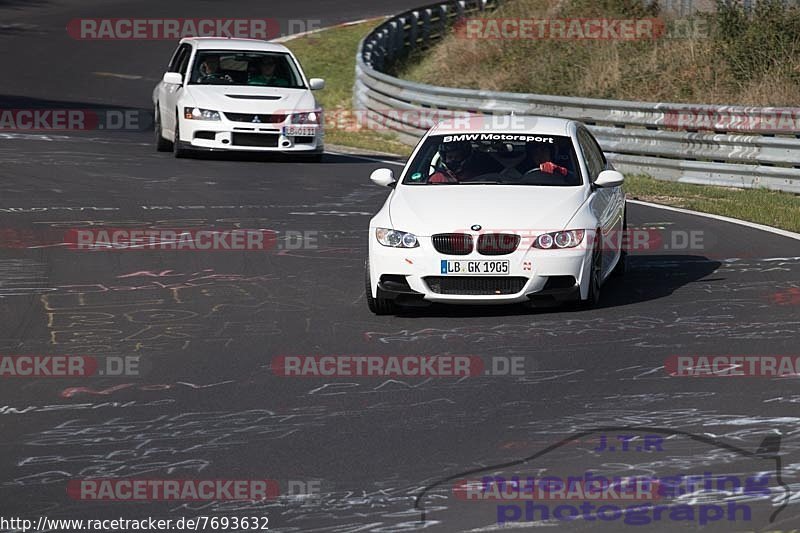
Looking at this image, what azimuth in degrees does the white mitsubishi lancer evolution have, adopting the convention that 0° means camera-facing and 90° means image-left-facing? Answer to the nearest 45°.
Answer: approximately 0°

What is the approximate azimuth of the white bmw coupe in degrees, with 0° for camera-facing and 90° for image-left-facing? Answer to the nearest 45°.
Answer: approximately 0°

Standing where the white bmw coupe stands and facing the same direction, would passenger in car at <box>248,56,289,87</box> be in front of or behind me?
behind

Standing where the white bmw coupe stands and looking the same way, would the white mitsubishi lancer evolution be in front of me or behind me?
behind

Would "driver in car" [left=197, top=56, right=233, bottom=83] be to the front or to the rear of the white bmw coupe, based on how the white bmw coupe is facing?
to the rear

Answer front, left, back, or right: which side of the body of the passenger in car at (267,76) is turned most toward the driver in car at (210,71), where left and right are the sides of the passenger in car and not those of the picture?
right

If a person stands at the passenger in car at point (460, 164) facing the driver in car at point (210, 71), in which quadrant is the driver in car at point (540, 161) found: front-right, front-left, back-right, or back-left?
back-right

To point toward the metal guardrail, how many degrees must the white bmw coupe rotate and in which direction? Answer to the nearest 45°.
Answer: approximately 180°

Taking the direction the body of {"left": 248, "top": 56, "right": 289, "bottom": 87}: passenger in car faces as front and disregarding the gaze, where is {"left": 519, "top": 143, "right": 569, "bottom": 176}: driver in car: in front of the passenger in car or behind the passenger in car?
in front
